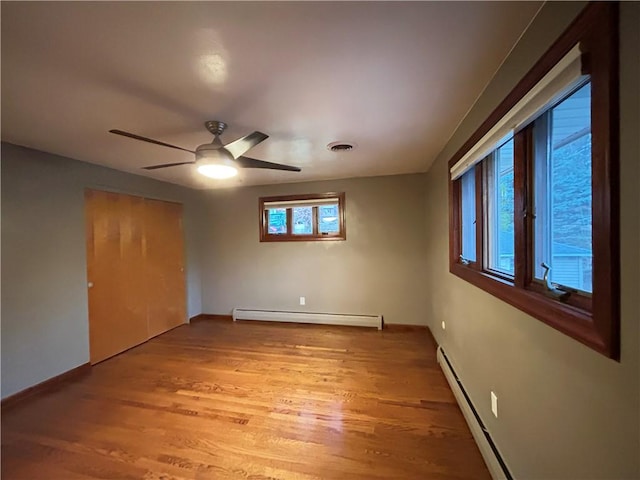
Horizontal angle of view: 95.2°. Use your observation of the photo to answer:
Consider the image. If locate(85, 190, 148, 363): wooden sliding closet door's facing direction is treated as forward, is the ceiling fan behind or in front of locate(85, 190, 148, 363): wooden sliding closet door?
in front

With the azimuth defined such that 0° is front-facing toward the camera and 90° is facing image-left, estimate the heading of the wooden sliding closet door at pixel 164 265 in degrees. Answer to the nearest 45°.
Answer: approximately 315°

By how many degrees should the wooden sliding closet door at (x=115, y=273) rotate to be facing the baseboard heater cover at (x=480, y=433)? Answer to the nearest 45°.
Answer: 0° — it already faces it

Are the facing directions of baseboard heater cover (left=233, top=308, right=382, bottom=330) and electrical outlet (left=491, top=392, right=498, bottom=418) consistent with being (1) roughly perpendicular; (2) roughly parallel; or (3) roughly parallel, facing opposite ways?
roughly perpendicular

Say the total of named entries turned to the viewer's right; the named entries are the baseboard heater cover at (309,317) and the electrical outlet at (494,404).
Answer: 0

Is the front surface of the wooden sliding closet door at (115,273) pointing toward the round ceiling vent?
yes

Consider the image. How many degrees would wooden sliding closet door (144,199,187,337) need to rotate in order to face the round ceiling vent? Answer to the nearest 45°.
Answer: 0° — it already faces it

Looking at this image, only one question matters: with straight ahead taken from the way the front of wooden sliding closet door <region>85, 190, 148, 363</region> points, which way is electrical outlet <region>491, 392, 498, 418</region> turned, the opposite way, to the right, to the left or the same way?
the opposite way

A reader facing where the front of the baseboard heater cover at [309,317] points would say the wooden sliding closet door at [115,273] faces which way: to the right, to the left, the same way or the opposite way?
to the left

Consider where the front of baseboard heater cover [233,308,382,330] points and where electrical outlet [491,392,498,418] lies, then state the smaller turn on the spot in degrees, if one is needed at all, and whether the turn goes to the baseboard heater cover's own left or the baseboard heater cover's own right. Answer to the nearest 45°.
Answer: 0° — it already faces it

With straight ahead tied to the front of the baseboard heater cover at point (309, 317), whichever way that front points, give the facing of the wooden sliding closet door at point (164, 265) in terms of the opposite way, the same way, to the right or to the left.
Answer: to the left
